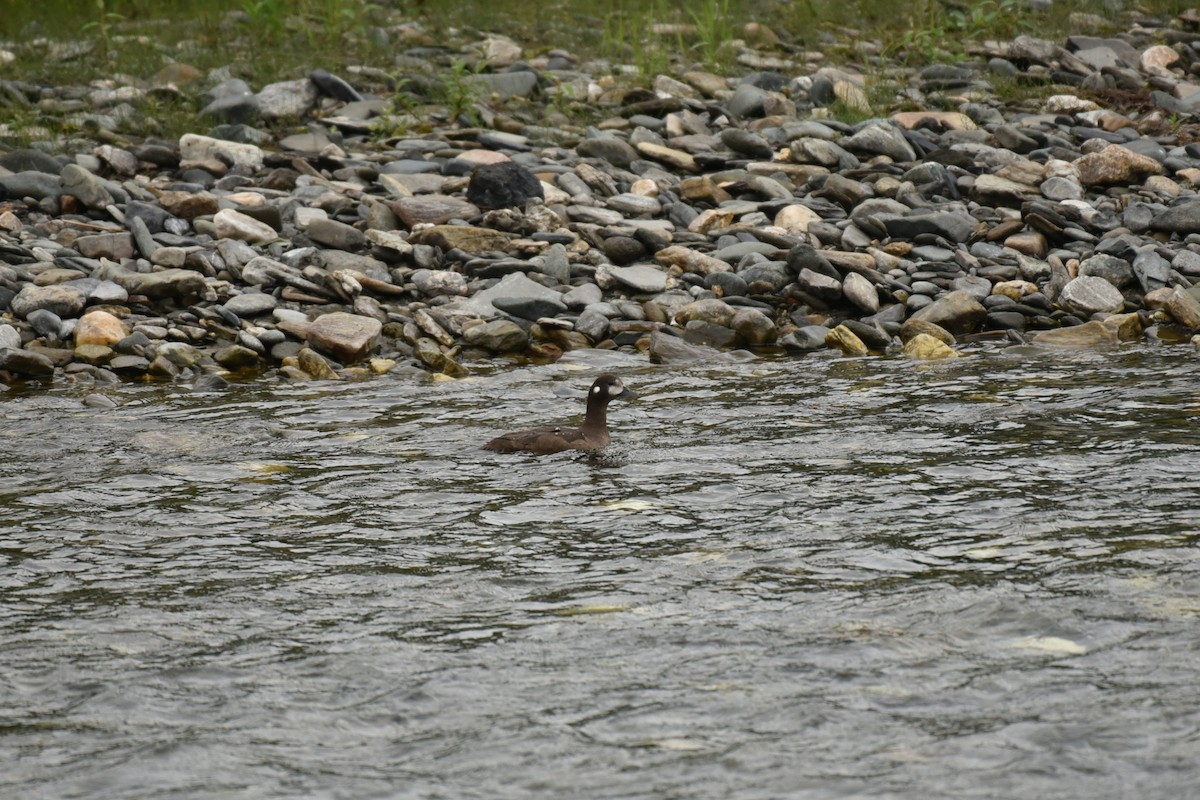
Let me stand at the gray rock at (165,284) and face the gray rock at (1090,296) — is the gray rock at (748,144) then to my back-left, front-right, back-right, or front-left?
front-left

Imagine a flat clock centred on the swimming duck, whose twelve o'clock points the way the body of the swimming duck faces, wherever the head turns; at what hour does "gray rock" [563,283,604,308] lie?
The gray rock is roughly at 9 o'clock from the swimming duck.

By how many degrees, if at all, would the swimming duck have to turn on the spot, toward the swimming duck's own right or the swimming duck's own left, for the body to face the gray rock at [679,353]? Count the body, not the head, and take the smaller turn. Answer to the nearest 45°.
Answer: approximately 90° to the swimming duck's own left

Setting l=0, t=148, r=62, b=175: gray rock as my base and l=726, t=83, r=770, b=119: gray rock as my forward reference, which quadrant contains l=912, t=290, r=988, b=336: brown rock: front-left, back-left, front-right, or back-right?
front-right

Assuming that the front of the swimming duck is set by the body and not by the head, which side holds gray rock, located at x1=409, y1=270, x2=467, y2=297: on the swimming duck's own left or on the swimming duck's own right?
on the swimming duck's own left

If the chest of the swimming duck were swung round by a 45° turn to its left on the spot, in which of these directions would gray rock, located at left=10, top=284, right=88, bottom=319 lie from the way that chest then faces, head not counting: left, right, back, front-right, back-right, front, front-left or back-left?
left

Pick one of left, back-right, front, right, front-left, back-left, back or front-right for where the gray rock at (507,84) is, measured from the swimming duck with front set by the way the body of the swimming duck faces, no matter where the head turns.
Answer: left

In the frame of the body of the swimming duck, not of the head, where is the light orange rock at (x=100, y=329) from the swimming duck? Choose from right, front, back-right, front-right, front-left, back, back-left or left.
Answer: back-left

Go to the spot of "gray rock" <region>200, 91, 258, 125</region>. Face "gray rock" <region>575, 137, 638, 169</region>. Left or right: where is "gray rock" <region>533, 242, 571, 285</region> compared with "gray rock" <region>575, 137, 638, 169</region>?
right

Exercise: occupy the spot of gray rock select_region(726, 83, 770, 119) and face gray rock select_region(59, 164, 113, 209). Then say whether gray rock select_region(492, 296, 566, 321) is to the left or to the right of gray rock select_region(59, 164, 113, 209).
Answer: left

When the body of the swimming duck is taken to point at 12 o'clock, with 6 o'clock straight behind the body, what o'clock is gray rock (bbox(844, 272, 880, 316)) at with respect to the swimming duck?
The gray rock is roughly at 10 o'clock from the swimming duck.

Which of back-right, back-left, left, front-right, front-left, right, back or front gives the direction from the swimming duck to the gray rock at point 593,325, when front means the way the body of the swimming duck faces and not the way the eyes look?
left

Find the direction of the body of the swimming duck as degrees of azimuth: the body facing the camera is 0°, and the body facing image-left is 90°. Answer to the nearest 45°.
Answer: approximately 270°
